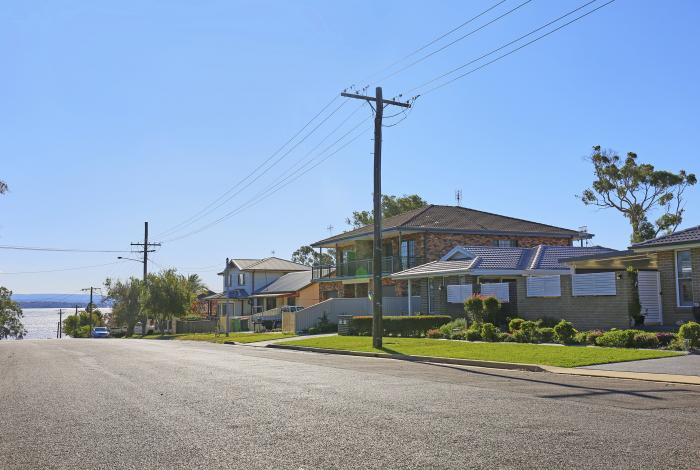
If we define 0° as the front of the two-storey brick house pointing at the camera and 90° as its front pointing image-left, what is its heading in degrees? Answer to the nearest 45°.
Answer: approximately 45°

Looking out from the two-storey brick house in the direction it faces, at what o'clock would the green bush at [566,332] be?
The green bush is roughly at 10 o'clock from the two-storey brick house.

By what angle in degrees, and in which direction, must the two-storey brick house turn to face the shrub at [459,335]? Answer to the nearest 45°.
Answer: approximately 45° to its left

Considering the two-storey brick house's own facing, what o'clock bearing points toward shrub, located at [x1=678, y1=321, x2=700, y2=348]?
The shrub is roughly at 10 o'clock from the two-storey brick house.

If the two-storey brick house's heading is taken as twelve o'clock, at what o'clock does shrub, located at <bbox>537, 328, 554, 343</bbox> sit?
The shrub is roughly at 10 o'clock from the two-storey brick house.

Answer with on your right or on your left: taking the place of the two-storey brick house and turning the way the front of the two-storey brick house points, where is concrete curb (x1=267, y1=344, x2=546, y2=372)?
on your left

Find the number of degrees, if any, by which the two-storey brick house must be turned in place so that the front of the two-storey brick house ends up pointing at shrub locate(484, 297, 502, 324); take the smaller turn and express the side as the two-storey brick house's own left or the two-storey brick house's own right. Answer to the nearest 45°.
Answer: approximately 45° to the two-storey brick house's own left

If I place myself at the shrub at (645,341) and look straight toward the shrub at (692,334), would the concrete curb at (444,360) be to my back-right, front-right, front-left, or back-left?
back-right

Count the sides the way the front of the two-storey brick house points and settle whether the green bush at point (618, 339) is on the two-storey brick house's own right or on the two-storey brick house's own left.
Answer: on the two-storey brick house's own left

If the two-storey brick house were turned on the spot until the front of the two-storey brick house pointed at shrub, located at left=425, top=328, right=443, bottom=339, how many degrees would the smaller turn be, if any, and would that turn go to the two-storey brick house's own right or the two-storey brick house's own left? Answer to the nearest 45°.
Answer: approximately 45° to the two-storey brick house's own left

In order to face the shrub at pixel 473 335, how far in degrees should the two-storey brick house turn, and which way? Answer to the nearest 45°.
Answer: approximately 45° to its left
